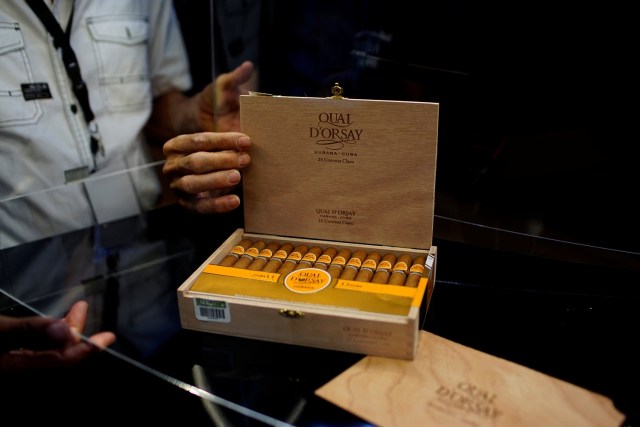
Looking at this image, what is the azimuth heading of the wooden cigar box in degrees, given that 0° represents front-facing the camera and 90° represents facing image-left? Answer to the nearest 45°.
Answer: approximately 0°

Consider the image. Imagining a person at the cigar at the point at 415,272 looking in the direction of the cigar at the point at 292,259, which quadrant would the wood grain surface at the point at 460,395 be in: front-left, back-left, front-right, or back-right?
back-left
